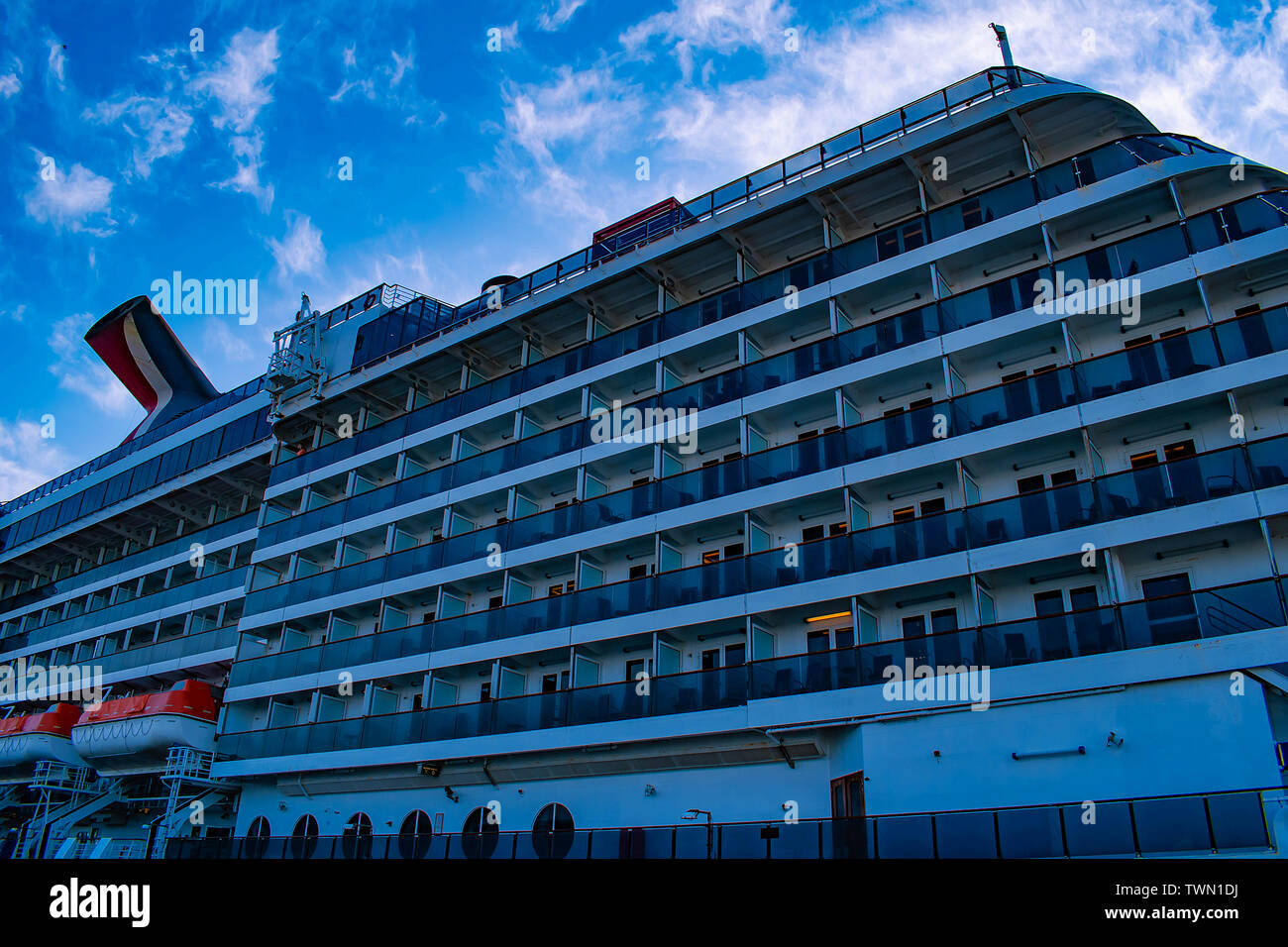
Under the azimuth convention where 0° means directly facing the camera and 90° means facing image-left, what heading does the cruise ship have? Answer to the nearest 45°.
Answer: approximately 315°
